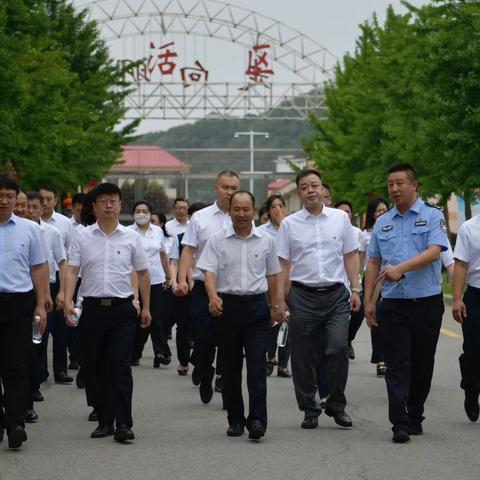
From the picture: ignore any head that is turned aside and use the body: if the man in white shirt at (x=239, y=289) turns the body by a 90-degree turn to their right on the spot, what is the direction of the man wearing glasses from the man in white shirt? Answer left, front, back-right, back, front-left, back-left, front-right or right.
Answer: front

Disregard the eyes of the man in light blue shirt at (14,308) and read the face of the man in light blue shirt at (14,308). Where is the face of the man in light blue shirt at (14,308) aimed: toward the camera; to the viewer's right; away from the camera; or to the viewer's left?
toward the camera

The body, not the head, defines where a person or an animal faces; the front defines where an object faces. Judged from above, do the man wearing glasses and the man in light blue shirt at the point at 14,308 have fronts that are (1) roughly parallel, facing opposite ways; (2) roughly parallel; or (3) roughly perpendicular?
roughly parallel

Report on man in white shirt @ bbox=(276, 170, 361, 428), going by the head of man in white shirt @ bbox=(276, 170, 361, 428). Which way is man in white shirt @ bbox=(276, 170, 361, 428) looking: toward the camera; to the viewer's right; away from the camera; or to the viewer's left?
toward the camera

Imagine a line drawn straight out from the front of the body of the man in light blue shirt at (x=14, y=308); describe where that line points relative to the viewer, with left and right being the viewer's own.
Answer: facing the viewer

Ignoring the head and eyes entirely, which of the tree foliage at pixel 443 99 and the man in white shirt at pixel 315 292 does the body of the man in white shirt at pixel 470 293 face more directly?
the man in white shirt

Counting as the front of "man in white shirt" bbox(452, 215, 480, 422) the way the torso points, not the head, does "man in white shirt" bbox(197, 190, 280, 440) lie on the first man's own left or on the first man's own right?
on the first man's own right

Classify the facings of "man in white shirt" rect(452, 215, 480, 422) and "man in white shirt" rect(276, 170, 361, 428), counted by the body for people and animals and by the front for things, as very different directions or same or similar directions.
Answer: same or similar directions

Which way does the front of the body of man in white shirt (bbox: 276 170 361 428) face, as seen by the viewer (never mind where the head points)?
toward the camera

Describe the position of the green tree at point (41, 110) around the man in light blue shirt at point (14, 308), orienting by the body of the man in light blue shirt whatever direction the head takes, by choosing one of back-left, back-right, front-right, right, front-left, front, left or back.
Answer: back

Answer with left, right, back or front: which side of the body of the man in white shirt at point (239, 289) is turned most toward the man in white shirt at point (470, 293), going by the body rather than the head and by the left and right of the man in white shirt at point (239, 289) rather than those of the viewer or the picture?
left

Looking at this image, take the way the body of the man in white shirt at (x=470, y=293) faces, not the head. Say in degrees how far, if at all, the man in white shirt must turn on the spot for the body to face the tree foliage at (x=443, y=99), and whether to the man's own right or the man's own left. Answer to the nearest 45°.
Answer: approximately 180°

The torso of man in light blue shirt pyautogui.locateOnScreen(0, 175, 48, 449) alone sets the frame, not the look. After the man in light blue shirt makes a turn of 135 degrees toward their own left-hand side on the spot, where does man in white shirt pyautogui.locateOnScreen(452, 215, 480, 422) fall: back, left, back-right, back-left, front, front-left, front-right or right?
front-right

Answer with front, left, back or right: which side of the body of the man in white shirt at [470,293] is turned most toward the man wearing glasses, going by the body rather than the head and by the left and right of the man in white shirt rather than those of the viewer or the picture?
right

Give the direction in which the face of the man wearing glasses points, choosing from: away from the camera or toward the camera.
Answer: toward the camera

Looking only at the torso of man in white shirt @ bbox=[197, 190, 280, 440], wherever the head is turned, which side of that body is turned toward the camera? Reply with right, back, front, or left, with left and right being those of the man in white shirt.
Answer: front

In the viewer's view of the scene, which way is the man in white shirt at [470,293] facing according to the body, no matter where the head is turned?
toward the camera

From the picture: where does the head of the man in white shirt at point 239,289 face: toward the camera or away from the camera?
toward the camera
